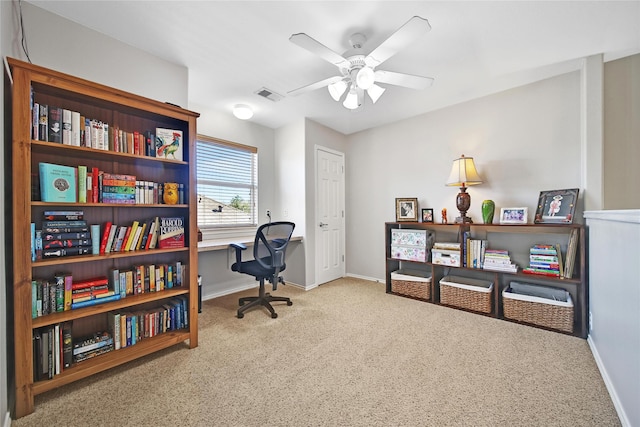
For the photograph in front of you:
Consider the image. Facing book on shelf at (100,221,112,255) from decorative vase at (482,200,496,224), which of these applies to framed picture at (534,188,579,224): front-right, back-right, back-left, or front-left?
back-left

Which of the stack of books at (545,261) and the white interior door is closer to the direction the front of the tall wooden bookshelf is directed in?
the stack of books

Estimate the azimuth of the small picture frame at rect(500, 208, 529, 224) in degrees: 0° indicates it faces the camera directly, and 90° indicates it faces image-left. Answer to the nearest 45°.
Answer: approximately 0°

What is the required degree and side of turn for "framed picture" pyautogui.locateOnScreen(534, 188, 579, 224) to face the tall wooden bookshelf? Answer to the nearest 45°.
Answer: approximately 45° to its right

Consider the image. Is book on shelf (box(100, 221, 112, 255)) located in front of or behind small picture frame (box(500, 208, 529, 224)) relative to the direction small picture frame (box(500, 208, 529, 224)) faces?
in front

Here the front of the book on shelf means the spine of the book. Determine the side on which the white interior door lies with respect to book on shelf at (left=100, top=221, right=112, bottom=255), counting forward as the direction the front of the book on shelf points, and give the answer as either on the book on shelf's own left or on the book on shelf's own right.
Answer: on the book on shelf's own left

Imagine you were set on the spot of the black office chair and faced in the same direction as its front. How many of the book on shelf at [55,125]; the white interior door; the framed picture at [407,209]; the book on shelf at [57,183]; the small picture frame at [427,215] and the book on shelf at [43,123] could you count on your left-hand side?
3

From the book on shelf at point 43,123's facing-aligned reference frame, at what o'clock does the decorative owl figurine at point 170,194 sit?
The decorative owl figurine is roughly at 9 o'clock from the book on shelf.

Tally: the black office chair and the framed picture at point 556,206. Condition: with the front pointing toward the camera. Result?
1
